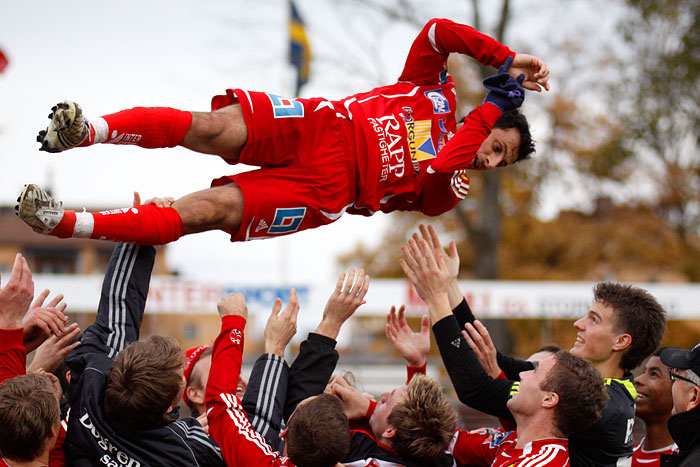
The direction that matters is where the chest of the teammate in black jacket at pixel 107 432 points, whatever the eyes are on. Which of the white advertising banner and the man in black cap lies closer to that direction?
the white advertising banner

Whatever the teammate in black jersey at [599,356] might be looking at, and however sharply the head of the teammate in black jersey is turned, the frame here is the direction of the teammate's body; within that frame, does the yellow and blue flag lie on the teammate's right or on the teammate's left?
on the teammate's right

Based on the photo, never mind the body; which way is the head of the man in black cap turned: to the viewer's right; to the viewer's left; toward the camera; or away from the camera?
to the viewer's left

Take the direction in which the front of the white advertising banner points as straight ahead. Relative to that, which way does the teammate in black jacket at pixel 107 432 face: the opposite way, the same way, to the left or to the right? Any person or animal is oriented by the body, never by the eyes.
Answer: the opposite way

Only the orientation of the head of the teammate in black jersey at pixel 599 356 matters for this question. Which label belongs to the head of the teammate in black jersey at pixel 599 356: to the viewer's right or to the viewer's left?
to the viewer's left

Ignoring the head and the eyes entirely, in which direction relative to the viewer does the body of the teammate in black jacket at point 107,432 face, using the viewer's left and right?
facing away from the viewer

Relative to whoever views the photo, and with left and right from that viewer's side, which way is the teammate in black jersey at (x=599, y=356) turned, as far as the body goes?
facing to the left of the viewer

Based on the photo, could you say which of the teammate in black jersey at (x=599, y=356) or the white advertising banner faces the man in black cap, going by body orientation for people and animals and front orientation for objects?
the white advertising banner

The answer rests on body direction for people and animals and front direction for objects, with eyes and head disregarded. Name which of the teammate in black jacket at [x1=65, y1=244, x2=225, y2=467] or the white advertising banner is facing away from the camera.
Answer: the teammate in black jacket

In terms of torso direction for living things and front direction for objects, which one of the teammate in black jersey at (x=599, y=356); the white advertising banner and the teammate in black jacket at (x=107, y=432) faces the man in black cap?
the white advertising banner
